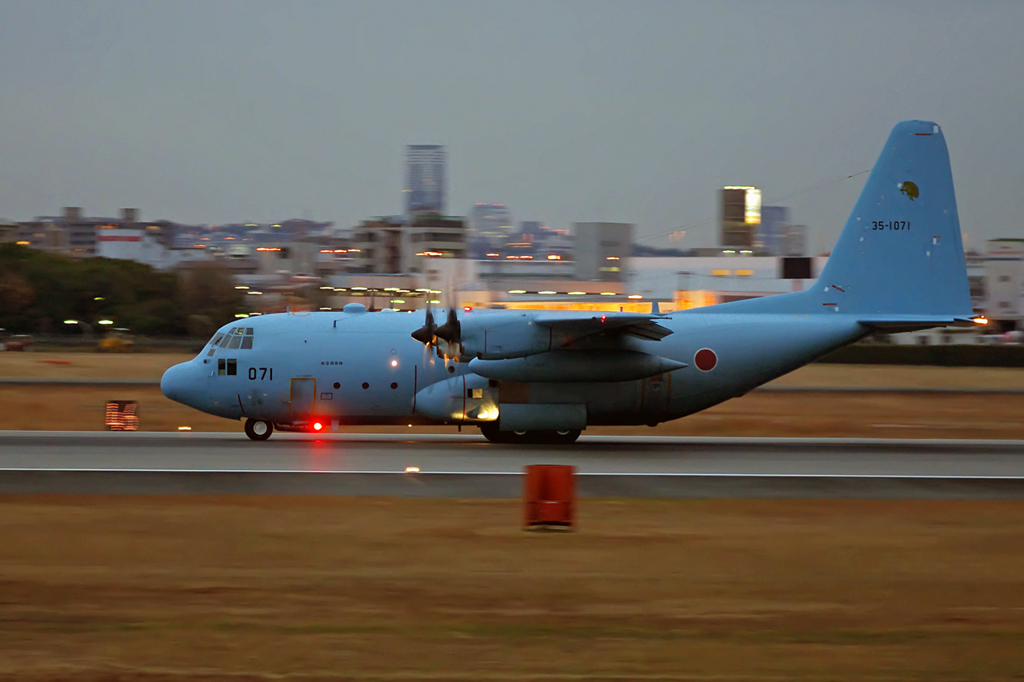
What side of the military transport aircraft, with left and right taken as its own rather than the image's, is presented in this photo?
left

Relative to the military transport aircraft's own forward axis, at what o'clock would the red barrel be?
The red barrel is roughly at 9 o'clock from the military transport aircraft.
